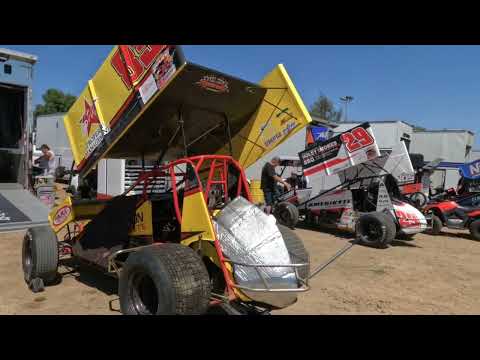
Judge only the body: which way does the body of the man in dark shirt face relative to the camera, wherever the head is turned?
to the viewer's right

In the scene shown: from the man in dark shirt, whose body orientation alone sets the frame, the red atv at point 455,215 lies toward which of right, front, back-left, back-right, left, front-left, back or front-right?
front

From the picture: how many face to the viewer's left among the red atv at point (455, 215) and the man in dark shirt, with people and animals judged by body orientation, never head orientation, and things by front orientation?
1

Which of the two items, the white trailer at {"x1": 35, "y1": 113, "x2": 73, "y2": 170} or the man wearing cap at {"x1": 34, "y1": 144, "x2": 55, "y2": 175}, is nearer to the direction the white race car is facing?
the white trailer

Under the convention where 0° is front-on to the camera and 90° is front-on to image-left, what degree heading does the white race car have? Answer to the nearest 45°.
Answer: approximately 135°

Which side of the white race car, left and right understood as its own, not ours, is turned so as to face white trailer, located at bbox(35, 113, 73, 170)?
front

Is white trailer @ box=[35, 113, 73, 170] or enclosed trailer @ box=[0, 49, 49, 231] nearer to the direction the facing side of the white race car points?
the white trailer

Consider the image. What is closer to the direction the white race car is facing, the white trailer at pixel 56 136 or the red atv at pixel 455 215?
the white trailer

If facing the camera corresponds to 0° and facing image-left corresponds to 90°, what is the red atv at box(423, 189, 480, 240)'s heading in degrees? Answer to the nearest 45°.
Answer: approximately 90°

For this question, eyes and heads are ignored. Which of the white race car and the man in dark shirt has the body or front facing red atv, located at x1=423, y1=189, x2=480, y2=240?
the man in dark shirt

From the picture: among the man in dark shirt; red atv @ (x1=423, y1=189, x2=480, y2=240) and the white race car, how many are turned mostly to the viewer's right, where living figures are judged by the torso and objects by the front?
1

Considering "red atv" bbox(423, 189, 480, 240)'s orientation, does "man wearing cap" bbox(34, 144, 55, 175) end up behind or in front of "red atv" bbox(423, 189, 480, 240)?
in front
